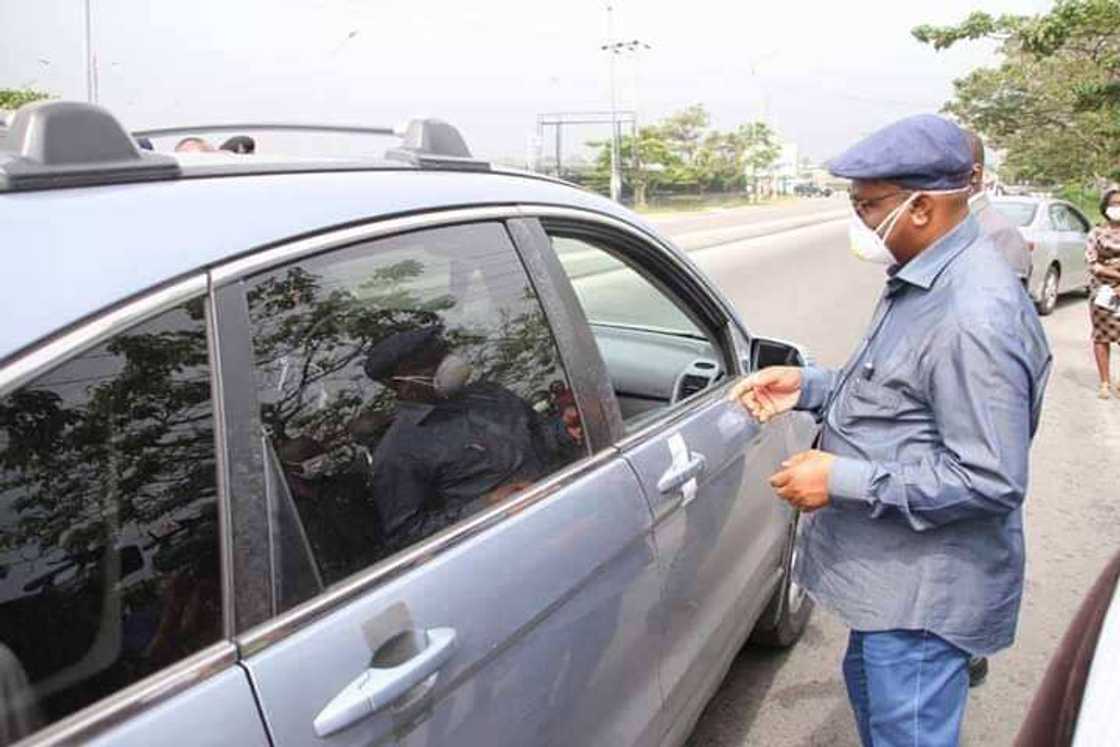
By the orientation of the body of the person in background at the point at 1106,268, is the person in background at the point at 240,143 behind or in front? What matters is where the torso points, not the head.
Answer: in front

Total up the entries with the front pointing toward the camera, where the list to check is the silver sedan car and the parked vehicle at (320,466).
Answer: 0

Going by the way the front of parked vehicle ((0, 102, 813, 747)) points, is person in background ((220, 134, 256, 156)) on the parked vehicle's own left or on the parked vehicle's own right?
on the parked vehicle's own left

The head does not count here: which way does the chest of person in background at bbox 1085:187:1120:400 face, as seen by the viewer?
toward the camera

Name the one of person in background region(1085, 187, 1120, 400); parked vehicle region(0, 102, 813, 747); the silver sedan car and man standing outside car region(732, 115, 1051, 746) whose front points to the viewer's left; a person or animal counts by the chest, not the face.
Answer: the man standing outside car

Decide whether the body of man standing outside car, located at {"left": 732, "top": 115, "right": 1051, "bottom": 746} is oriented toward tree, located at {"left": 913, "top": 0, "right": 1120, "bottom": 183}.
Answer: no

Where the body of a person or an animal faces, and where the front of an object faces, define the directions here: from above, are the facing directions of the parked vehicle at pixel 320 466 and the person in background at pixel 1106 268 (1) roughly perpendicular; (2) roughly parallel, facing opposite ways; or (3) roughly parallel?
roughly parallel, facing opposite ways

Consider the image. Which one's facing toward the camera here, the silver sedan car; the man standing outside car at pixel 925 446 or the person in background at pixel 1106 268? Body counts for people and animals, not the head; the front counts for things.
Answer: the person in background

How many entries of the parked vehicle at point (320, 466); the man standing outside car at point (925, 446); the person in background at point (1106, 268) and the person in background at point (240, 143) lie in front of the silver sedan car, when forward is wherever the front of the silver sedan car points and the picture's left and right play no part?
0

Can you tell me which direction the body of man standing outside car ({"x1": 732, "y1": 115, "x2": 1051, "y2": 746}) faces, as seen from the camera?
to the viewer's left

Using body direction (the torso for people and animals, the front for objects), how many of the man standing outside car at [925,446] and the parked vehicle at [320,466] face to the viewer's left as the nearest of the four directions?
1

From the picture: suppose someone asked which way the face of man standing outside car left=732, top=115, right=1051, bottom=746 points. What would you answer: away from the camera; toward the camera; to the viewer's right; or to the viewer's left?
to the viewer's left

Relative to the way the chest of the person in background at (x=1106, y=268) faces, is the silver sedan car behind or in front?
behind

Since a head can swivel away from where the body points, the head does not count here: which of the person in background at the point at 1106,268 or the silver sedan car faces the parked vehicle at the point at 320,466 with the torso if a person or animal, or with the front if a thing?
the person in background

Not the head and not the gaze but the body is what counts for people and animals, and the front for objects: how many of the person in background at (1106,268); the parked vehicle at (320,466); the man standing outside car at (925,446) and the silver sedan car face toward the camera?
1

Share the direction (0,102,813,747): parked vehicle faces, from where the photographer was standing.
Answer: facing away from the viewer and to the right of the viewer
